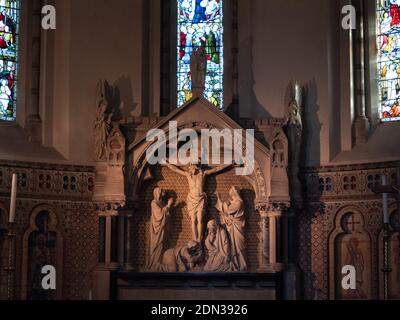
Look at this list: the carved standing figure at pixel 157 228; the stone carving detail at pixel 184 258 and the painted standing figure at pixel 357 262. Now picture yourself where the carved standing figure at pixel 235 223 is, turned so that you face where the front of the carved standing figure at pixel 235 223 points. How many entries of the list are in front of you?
2

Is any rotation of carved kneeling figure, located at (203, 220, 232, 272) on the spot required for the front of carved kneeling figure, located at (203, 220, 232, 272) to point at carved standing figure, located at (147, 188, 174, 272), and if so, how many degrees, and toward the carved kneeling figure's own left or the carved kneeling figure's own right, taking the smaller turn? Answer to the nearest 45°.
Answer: approximately 45° to the carved kneeling figure's own right

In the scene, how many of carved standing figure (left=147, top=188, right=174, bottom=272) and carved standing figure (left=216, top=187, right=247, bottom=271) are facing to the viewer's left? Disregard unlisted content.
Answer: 1

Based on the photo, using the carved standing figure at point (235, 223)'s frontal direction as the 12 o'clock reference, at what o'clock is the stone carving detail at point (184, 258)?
The stone carving detail is roughly at 12 o'clock from the carved standing figure.

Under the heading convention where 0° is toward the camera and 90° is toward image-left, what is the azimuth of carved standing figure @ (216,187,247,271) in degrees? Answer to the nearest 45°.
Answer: approximately 90°
